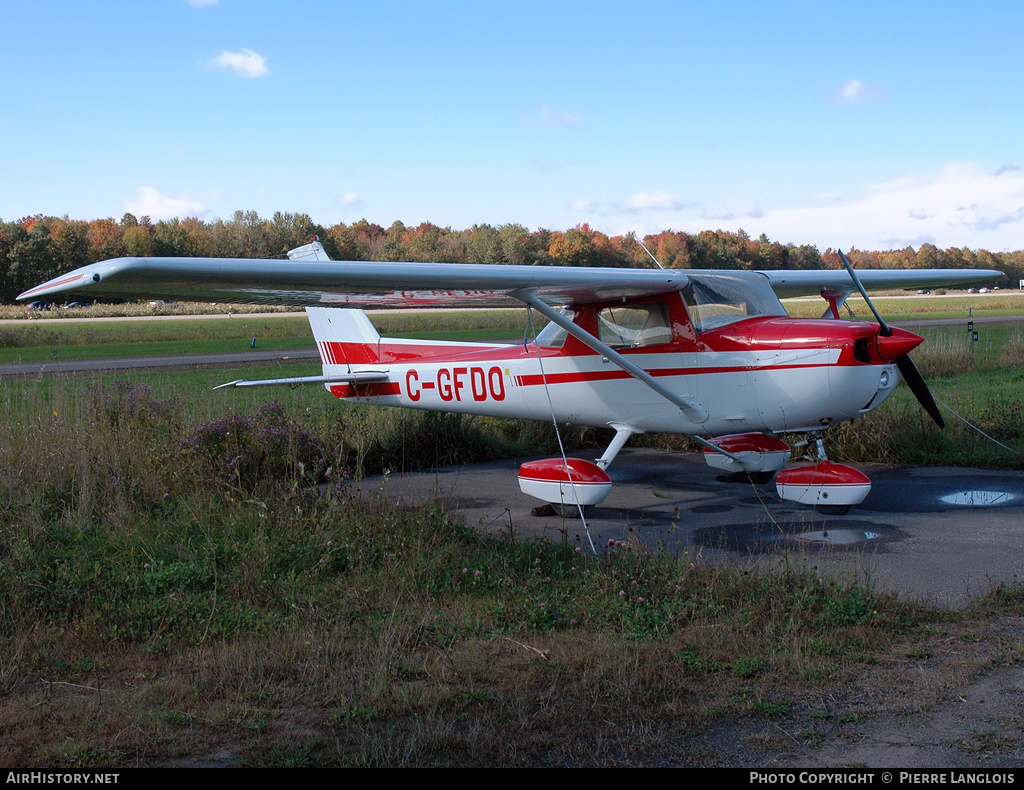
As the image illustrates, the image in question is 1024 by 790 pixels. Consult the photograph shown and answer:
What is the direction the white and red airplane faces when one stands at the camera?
facing the viewer and to the right of the viewer
